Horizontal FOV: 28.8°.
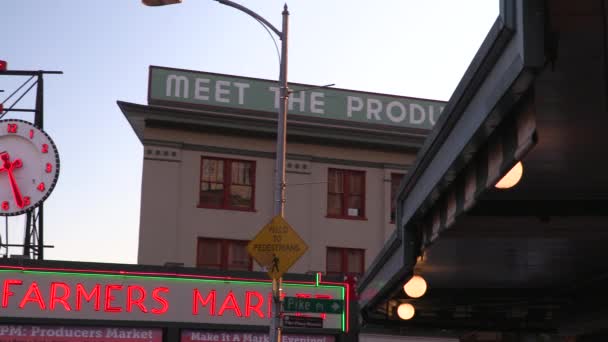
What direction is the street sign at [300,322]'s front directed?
toward the camera

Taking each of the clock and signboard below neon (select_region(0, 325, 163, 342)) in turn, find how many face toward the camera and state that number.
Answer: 2

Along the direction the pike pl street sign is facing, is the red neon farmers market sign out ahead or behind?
behind

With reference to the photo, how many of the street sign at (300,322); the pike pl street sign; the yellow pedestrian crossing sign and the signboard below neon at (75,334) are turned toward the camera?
4

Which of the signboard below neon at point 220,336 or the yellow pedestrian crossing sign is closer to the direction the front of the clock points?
the yellow pedestrian crossing sign

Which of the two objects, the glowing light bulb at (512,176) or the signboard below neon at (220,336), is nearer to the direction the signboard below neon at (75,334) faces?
the glowing light bulb

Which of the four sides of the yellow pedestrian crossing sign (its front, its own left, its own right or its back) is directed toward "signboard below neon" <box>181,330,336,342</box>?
back

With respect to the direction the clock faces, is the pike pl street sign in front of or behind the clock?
in front

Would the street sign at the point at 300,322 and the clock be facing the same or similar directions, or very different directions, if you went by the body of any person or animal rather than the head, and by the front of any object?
same or similar directions

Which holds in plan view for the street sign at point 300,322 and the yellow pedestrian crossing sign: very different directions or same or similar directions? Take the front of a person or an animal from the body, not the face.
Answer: same or similar directions

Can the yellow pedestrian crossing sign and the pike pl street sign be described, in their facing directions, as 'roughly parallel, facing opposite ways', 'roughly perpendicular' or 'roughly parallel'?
roughly parallel

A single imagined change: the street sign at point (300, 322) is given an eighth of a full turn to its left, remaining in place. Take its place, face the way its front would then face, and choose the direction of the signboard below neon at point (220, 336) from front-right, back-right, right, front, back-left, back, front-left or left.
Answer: back-left

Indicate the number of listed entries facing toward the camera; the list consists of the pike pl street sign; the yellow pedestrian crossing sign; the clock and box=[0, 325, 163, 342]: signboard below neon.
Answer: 4

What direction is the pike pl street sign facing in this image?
toward the camera

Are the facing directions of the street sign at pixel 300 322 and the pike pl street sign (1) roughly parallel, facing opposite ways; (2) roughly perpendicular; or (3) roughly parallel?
roughly parallel

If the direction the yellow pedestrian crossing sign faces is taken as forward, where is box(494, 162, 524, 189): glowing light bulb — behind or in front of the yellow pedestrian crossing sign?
in front
